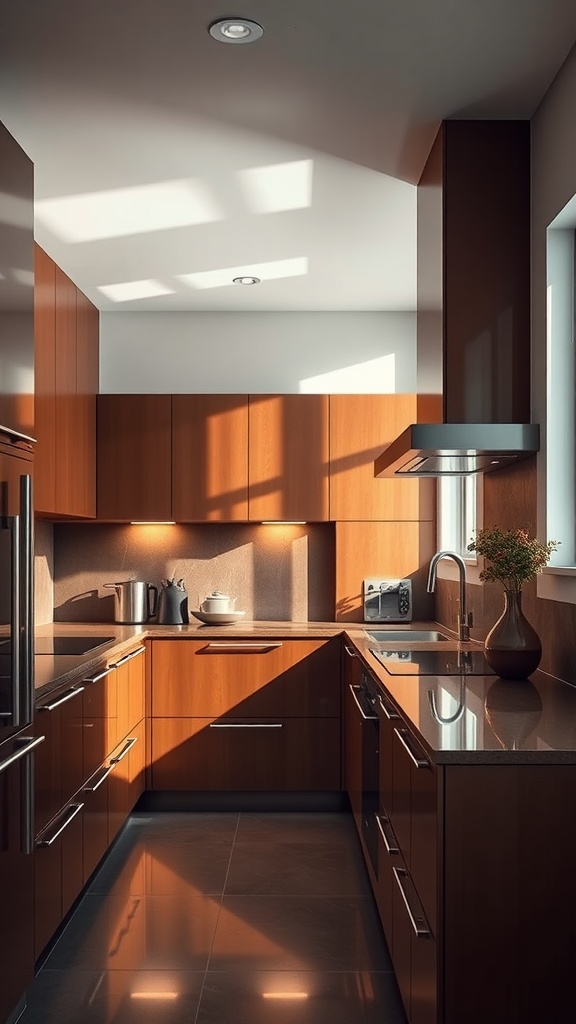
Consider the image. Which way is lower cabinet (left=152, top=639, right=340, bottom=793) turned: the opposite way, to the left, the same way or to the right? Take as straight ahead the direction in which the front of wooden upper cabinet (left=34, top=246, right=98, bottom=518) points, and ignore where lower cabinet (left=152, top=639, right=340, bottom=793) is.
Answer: to the right

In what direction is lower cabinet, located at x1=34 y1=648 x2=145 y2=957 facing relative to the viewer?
to the viewer's right

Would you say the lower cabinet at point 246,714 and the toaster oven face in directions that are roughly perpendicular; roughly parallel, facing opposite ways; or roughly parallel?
roughly parallel

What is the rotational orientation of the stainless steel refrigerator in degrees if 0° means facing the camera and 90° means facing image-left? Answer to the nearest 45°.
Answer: approximately 270°

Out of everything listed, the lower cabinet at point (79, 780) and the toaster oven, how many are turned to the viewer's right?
1

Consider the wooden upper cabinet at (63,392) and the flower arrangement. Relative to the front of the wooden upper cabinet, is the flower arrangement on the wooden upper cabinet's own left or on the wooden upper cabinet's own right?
on the wooden upper cabinet's own right

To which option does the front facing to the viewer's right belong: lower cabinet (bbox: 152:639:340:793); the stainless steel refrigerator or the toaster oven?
the stainless steel refrigerator

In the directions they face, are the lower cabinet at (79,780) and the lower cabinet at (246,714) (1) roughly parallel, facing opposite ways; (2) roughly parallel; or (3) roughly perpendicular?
roughly perpendicular

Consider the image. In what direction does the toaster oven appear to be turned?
toward the camera

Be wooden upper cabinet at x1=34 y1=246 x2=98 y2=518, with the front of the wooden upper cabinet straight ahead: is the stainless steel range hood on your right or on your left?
on your right

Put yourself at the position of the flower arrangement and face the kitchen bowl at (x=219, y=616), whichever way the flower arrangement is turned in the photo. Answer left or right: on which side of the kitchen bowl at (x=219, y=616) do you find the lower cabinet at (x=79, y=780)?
left

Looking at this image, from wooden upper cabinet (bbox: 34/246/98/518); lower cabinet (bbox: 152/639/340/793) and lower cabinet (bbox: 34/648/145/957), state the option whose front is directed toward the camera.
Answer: lower cabinet (bbox: 152/639/340/793)

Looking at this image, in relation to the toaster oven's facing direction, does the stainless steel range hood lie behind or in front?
in front

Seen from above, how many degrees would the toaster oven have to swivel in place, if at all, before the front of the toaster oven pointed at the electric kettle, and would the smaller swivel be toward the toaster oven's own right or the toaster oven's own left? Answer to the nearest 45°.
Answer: approximately 90° to the toaster oven's own right

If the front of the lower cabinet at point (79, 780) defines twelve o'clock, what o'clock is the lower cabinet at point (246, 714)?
the lower cabinet at point (246, 714) is roughly at 10 o'clock from the lower cabinet at point (79, 780).

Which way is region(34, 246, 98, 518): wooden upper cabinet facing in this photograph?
to the viewer's right
